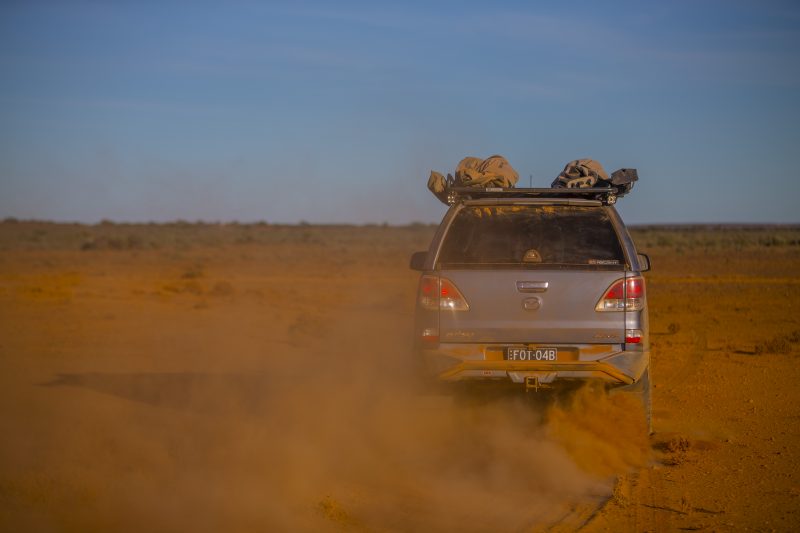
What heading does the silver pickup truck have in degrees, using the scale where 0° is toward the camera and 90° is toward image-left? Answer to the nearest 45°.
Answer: approximately 180°

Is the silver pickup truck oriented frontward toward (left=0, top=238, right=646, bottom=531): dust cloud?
no
